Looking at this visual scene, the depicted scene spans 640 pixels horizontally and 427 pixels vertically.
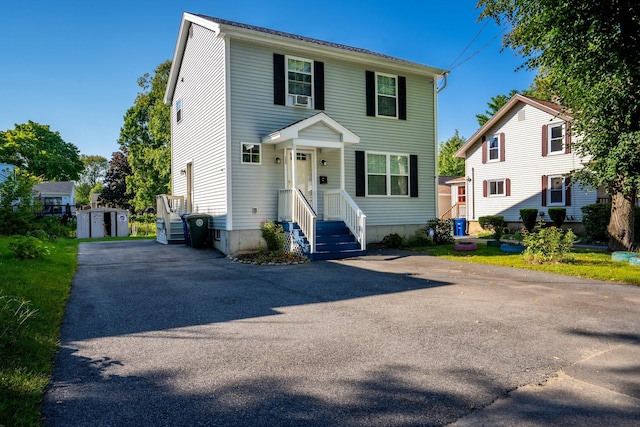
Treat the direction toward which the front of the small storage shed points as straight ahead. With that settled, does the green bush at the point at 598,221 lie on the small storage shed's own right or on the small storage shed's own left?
on the small storage shed's own left

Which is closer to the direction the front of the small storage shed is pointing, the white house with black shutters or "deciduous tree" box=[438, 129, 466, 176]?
the white house with black shutters

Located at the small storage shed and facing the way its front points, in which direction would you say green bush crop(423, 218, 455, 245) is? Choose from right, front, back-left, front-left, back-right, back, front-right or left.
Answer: front-left

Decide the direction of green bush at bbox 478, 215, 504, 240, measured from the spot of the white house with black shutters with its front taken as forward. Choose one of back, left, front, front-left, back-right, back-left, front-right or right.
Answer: left

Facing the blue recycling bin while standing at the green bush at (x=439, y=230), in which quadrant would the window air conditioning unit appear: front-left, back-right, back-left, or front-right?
back-left

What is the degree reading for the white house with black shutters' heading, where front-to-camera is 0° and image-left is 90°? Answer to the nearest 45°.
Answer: approximately 315°

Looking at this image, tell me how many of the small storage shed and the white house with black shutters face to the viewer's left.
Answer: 0

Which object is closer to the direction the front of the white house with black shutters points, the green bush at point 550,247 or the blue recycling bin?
the green bush

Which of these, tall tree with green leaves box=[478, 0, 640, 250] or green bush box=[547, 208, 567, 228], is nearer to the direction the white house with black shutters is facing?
the tall tree with green leaves

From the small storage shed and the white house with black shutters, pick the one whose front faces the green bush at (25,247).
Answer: the small storage shed

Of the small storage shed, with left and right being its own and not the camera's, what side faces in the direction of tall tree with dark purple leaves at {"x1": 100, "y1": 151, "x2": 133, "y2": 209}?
back

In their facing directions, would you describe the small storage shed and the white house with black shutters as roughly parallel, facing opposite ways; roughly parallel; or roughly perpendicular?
roughly parallel

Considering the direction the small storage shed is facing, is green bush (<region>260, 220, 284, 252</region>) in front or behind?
in front

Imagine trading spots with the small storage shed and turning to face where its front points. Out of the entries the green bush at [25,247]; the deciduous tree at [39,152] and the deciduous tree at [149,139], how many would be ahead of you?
1

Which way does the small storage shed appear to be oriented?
toward the camera
